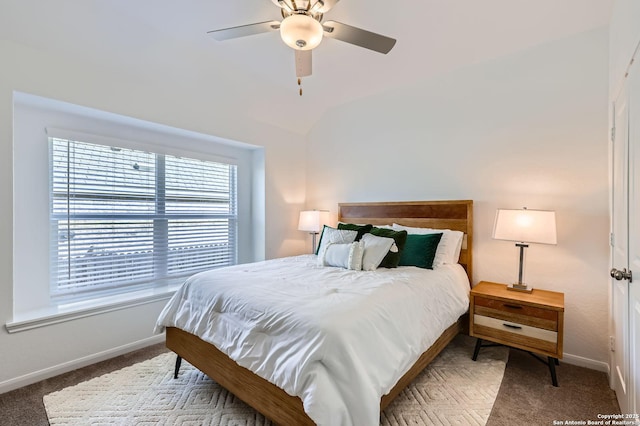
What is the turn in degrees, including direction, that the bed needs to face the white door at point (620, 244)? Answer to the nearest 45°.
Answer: approximately 135° to its left

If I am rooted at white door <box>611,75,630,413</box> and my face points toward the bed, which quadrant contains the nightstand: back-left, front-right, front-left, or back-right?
front-right

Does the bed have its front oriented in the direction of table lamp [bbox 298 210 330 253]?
no

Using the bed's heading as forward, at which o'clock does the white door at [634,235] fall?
The white door is roughly at 8 o'clock from the bed.

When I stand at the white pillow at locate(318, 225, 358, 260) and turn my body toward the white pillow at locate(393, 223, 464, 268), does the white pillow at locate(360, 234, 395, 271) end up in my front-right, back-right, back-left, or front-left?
front-right

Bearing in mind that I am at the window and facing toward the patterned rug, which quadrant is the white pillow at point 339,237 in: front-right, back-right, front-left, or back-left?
front-left

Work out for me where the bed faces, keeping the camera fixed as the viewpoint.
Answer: facing the viewer and to the left of the viewer

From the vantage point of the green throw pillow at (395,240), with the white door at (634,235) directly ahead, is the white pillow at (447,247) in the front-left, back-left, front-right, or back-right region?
front-left
